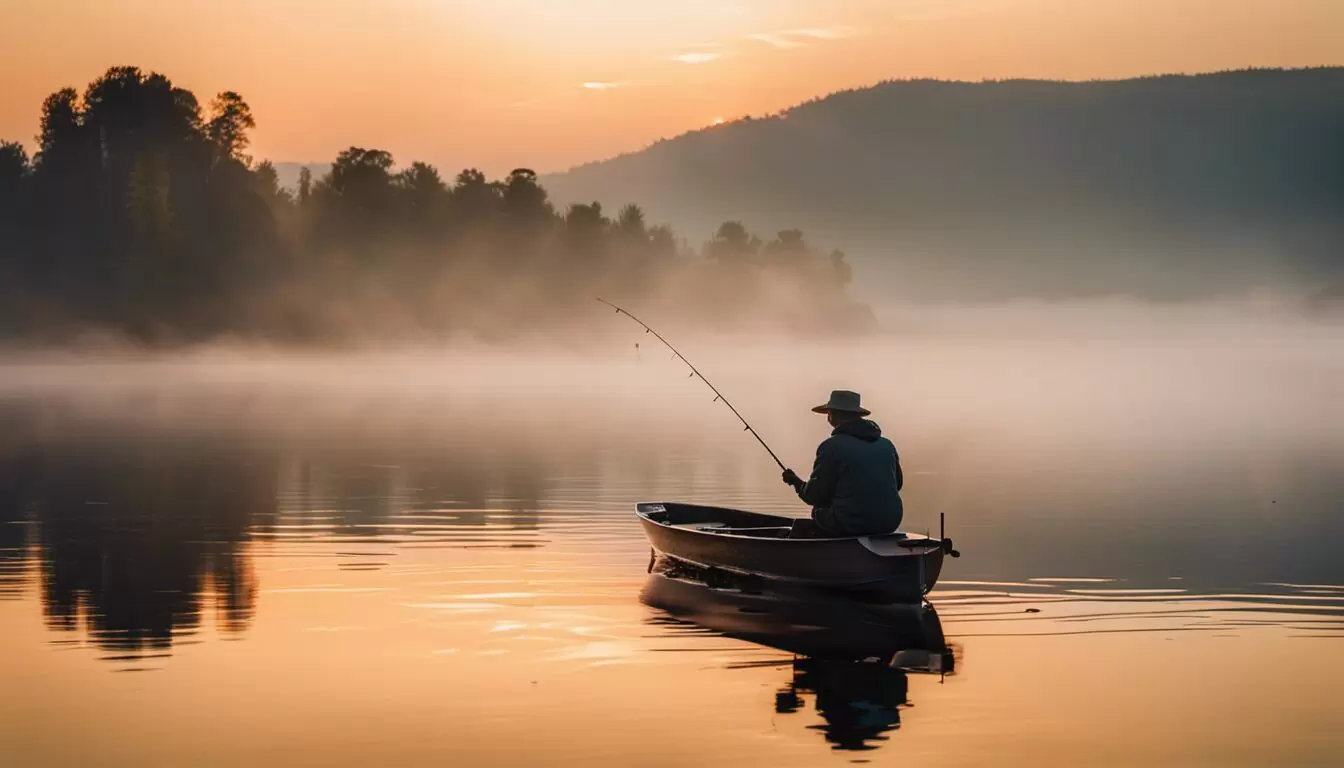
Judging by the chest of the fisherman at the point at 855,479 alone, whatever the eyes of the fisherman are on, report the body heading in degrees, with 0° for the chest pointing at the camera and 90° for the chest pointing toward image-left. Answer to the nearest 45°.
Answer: approximately 135°

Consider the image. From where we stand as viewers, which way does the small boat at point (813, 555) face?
facing away from the viewer and to the left of the viewer
